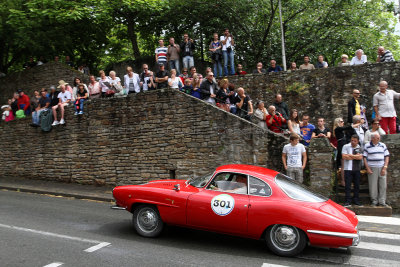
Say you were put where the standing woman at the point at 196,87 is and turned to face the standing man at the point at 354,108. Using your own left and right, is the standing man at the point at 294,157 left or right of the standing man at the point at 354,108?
right

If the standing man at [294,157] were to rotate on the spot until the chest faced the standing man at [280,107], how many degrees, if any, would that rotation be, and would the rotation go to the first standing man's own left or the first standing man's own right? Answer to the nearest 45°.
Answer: approximately 180°

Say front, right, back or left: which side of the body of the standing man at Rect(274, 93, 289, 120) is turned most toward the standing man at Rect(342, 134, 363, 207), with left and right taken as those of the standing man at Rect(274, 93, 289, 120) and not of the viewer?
front

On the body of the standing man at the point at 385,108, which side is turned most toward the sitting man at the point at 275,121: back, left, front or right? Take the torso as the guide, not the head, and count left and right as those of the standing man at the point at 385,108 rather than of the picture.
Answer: right

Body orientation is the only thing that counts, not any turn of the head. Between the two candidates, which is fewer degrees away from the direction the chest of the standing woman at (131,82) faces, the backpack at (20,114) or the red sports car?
the red sports car

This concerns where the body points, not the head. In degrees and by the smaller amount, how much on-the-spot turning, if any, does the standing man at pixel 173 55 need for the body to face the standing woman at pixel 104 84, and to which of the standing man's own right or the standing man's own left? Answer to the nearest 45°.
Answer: approximately 45° to the standing man's own right

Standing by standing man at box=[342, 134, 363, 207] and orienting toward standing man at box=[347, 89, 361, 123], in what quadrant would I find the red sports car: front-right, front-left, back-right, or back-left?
back-left

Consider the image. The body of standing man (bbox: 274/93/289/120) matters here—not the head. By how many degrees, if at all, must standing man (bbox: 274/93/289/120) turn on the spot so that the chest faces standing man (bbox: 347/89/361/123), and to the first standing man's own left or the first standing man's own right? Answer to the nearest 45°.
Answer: approximately 135° to the first standing man's own left

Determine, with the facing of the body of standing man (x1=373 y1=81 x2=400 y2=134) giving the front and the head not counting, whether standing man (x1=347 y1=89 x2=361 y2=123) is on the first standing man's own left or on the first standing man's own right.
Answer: on the first standing man's own right

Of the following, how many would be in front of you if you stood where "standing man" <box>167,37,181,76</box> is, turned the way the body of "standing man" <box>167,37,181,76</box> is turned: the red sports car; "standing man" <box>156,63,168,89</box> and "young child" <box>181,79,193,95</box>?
3

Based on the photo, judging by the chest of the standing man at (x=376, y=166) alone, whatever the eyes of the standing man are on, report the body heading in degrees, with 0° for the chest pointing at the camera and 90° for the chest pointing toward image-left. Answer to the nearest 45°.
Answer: approximately 0°

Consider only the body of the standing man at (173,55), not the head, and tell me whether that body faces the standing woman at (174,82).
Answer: yes
